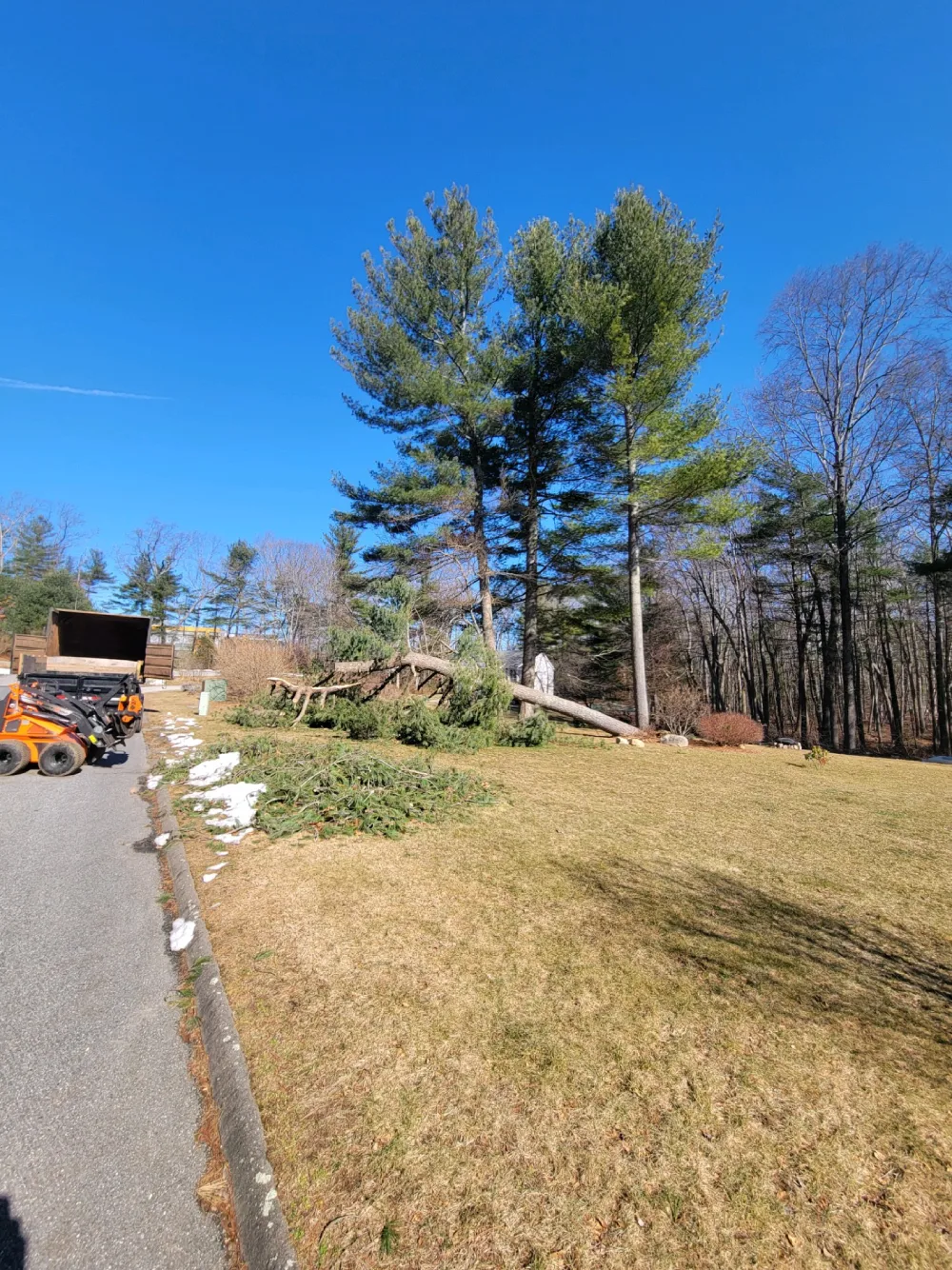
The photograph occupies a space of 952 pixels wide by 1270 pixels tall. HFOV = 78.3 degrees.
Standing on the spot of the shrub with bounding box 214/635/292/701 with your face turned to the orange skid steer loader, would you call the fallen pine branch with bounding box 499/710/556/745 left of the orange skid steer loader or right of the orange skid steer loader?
left

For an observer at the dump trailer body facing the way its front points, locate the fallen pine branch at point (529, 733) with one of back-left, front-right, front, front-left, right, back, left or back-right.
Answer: back-right

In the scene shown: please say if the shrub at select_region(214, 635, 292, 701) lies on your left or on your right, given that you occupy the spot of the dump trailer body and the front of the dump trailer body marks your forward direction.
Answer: on your right

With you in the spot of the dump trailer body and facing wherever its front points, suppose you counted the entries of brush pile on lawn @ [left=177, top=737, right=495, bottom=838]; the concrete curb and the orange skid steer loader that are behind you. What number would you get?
3

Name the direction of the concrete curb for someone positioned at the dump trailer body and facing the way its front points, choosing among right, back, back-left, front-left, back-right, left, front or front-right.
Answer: back

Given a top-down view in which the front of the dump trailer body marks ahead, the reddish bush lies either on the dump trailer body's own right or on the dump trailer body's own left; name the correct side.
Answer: on the dump trailer body's own right

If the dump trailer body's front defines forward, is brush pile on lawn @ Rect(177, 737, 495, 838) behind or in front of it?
behind

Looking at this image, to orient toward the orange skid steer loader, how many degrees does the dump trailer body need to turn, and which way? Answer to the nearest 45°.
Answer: approximately 180°

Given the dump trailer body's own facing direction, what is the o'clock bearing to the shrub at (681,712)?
The shrub is roughly at 4 o'clock from the dump trailer body.

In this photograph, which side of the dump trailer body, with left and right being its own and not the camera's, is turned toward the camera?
back

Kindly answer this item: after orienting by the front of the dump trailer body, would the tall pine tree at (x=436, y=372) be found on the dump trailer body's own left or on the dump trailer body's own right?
on the dump trailer body's own right
